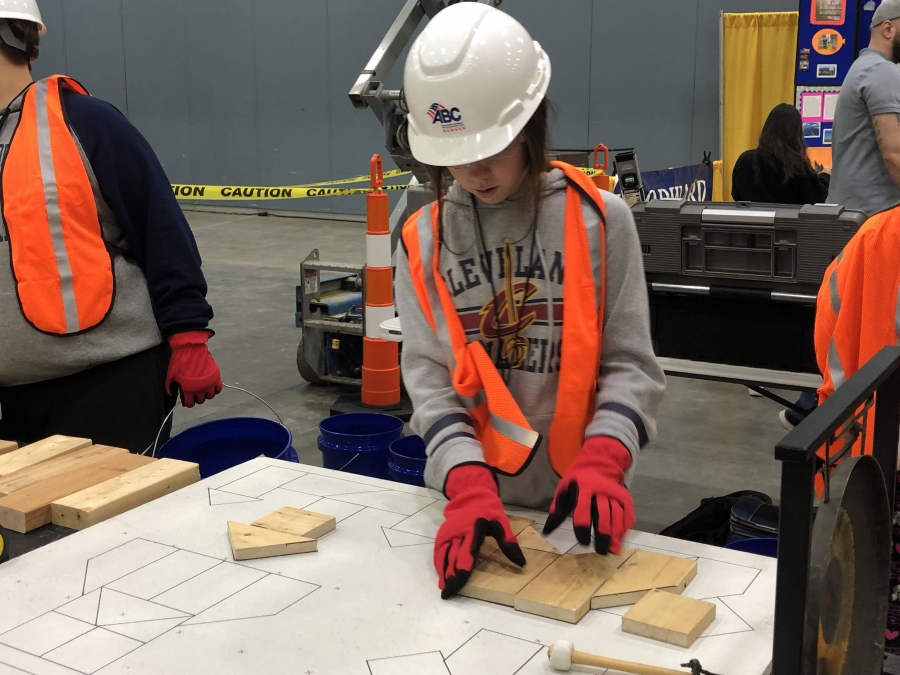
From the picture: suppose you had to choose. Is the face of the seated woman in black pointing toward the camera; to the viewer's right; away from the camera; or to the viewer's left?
away from the camera

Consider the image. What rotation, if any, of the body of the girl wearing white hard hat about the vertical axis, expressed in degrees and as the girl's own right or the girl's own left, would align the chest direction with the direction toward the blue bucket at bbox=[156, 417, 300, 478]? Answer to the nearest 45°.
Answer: approximately 135° to the girl's own right

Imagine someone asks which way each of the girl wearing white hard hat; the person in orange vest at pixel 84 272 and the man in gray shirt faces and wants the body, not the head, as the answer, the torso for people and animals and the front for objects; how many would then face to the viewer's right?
1

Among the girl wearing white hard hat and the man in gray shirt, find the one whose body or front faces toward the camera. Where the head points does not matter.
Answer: the girl wearing white hard hat
